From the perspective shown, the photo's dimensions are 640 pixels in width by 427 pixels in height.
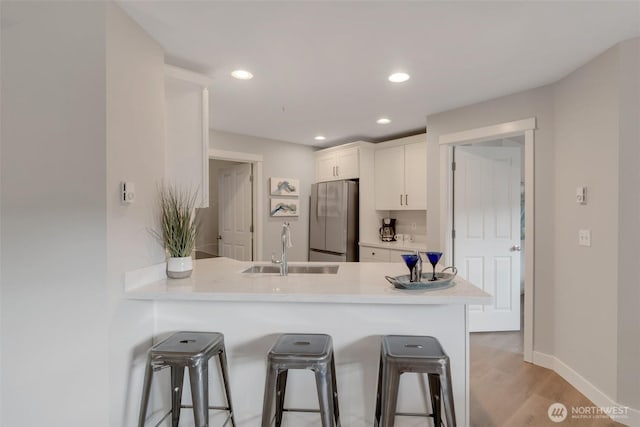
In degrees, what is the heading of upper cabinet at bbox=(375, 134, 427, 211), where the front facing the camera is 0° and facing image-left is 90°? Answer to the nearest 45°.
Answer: approximately 45°

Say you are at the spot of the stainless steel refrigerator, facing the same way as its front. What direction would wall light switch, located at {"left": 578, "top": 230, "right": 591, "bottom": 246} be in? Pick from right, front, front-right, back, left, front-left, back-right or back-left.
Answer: left

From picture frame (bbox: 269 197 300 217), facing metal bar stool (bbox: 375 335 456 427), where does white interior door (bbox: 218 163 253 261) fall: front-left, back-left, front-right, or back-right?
back-right

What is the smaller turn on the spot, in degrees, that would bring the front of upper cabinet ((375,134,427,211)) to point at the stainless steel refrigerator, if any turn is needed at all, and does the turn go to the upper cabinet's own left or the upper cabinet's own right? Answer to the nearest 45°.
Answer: approximately 45° to the upper cabinet's own right

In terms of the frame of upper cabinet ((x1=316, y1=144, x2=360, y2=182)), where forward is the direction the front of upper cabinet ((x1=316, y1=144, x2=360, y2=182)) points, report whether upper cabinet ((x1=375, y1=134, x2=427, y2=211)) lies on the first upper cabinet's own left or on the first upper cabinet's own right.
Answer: on the first upper cabinet's own left

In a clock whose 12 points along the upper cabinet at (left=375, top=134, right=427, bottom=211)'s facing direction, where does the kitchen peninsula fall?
The kitchen peninsula is roughly at 11 o'clock from the upper cabinet.

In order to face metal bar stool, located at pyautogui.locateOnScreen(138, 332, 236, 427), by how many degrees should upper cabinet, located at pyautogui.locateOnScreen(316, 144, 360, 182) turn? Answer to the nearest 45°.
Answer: approximately 45° to its left
